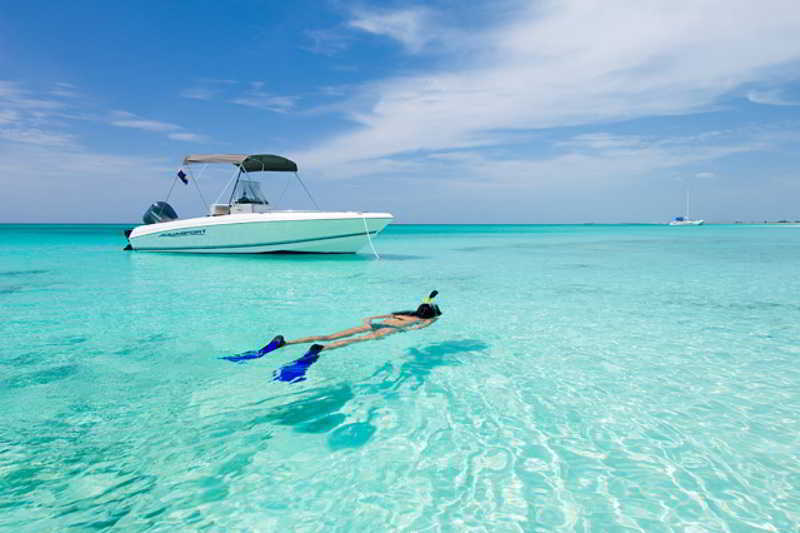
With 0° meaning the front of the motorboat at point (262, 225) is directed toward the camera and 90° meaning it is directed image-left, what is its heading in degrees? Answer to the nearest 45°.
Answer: approximately 270°

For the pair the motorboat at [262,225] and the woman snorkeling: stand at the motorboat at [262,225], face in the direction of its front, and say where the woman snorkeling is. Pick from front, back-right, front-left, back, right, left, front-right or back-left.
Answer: right
